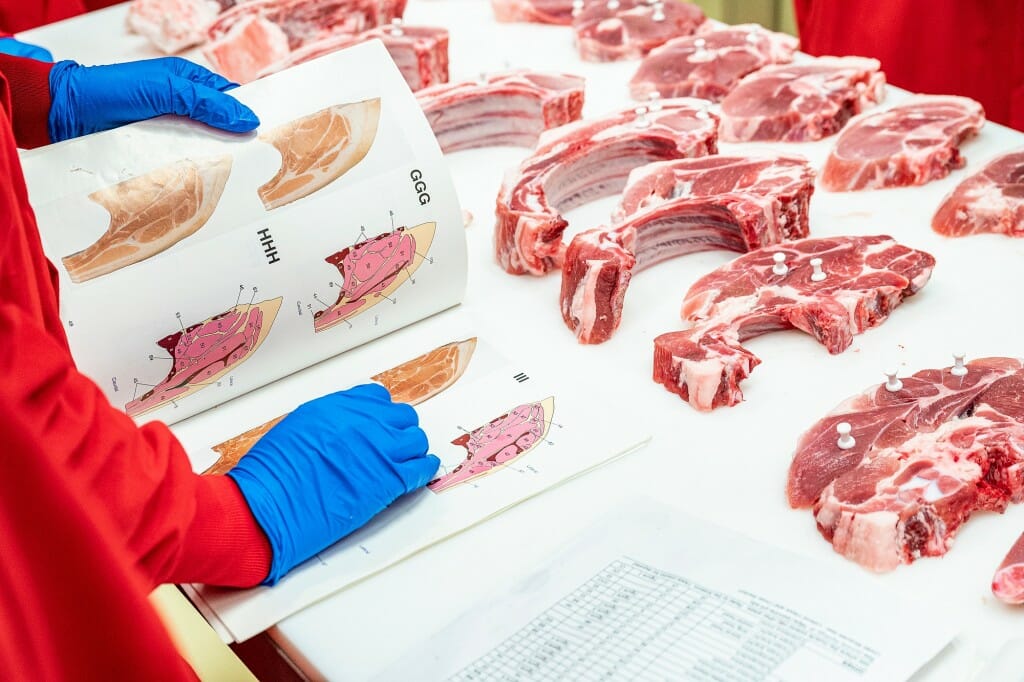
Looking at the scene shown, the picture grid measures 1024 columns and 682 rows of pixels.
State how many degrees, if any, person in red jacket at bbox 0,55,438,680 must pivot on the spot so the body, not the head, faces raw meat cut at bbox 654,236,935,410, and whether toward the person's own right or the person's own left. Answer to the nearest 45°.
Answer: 0° — they already face it

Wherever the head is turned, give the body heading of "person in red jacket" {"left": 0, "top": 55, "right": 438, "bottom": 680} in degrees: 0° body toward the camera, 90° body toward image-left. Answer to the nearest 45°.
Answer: approximately 270°

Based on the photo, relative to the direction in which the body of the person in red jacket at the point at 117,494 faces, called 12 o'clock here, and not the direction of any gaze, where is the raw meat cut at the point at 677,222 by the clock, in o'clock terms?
The raw meat cut is roughly at 11 o'clock from the person in red jacket.

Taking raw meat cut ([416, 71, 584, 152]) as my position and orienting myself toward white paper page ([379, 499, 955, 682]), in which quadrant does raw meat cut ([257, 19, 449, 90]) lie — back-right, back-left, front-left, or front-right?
back-right

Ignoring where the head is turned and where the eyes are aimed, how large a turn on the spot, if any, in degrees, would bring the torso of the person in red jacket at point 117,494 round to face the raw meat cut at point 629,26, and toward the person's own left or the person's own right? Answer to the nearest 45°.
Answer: approximately 45° to the person's own left

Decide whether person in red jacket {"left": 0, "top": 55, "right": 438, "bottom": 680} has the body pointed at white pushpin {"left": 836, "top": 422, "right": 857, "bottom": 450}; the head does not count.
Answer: yes
